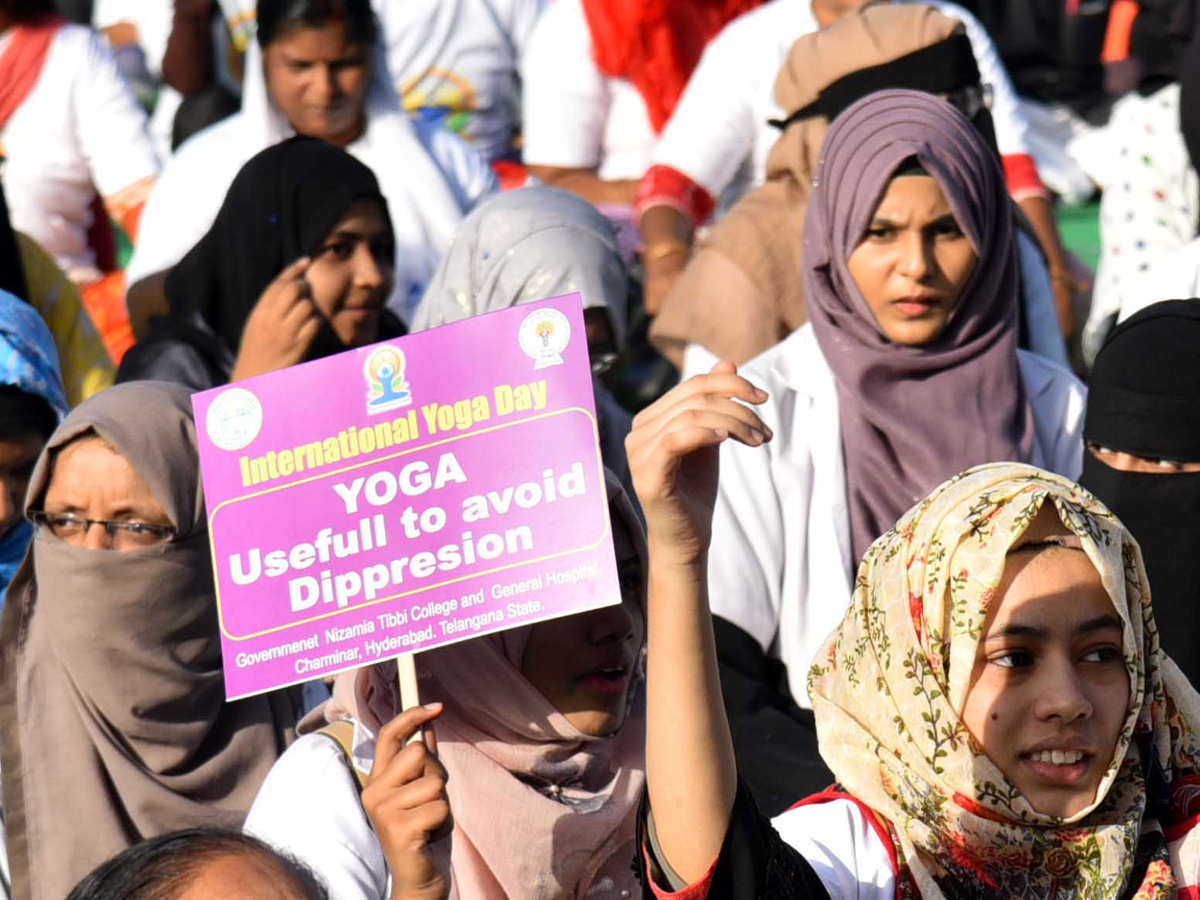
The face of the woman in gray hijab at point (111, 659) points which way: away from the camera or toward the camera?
toward the camera

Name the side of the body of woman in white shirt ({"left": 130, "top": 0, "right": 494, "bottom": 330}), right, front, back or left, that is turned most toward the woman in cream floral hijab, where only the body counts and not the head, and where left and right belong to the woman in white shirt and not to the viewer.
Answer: front

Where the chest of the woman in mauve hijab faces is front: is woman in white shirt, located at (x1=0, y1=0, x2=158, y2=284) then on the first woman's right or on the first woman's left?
on the first woman's right

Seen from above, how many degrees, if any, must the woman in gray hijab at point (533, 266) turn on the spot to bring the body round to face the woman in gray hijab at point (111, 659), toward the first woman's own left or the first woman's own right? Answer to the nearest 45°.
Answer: approximately 90° to the first woman's own right

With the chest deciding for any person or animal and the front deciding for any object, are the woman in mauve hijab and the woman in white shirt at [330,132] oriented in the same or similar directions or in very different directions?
same or similar directions

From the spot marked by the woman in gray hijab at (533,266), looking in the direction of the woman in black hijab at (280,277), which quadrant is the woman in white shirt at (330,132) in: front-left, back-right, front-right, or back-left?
front-right

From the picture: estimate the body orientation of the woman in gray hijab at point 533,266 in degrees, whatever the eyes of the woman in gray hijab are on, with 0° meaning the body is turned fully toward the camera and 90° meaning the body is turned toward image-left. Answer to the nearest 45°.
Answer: approximately 315°

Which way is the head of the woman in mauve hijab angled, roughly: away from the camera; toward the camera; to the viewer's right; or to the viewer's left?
toward the camera

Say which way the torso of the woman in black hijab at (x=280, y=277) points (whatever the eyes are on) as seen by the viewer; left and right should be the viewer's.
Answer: facing the viewer and to the right of the viewer

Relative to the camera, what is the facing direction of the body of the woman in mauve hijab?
toward the camera

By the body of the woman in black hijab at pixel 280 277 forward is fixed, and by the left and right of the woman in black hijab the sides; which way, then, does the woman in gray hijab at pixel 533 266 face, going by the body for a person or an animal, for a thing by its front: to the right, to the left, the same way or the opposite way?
the same way

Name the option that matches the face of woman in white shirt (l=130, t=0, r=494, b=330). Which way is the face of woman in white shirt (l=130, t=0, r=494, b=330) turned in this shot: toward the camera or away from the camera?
toward the camera

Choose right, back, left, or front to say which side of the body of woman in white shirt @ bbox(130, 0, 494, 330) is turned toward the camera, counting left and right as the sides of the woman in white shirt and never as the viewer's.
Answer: front

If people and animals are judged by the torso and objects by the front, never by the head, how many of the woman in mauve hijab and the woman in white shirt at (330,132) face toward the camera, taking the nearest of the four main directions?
2
